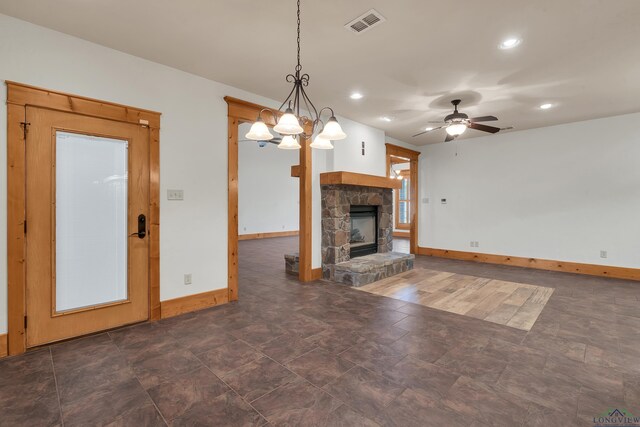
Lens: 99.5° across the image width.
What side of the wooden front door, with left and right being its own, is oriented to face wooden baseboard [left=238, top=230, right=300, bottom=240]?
left

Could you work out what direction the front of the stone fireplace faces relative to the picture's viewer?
facing the viewer and to the right of the viewer

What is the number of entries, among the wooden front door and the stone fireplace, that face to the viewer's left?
0

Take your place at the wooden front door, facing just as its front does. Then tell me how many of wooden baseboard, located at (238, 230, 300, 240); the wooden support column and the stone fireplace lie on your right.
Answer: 0

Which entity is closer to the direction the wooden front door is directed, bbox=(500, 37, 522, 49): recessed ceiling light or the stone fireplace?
the recessed ceiling light

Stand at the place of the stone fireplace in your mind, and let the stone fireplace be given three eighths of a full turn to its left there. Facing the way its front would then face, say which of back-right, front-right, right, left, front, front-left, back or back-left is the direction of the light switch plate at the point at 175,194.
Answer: back-left

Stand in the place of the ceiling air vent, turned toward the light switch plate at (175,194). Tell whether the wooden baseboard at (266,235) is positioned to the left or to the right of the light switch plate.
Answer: right

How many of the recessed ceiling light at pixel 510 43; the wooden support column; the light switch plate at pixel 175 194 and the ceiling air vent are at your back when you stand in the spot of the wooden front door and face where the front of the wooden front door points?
0

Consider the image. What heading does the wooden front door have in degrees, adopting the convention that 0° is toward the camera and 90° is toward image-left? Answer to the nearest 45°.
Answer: approximately 315°

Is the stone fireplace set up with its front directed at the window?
no

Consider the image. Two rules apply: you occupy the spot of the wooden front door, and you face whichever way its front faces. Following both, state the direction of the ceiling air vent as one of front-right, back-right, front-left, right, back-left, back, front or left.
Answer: front

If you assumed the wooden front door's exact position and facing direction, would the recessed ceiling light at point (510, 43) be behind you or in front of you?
in front

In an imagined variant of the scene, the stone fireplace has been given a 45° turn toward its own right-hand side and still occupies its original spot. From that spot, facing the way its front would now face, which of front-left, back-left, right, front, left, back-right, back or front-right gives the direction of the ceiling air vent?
front

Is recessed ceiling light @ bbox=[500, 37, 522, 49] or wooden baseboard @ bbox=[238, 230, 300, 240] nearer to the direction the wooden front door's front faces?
the recessed ceiling light

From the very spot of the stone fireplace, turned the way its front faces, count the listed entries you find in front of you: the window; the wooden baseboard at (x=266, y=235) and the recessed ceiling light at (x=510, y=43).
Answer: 1

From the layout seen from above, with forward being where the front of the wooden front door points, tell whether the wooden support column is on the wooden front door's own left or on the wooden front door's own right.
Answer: on the wooden front door's own left

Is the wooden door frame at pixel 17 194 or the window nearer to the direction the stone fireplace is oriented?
the wooden door frame

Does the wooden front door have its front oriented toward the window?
no
